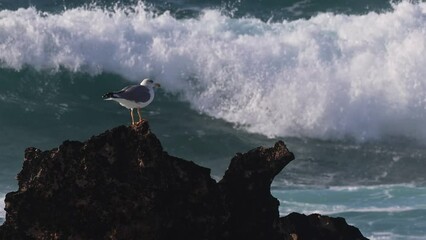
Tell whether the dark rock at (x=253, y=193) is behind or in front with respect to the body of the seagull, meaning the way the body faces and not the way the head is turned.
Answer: in front

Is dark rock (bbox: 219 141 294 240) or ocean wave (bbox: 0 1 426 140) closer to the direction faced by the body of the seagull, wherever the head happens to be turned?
the dark rock

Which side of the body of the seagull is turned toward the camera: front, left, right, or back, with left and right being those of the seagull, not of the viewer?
right
